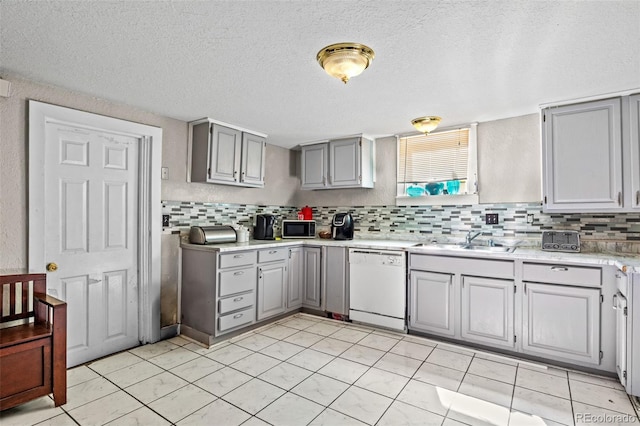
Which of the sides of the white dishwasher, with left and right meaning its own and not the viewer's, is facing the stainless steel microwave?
right

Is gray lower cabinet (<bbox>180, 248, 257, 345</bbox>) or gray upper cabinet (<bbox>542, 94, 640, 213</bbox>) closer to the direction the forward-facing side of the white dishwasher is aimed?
the gray lower cabinet

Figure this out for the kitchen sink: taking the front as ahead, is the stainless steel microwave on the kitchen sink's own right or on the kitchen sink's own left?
on the kitchen sink's own right

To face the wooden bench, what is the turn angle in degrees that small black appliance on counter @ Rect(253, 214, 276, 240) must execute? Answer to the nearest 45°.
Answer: approximately 90° to its right

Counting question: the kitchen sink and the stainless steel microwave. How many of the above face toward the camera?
2

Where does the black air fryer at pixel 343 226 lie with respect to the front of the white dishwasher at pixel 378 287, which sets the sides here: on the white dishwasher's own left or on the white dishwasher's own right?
on the white dishwasher's own right

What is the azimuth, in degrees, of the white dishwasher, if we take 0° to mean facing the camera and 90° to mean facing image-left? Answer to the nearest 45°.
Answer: approximately 45°

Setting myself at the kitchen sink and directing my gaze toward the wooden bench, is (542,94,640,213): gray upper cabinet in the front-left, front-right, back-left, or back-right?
back-left
